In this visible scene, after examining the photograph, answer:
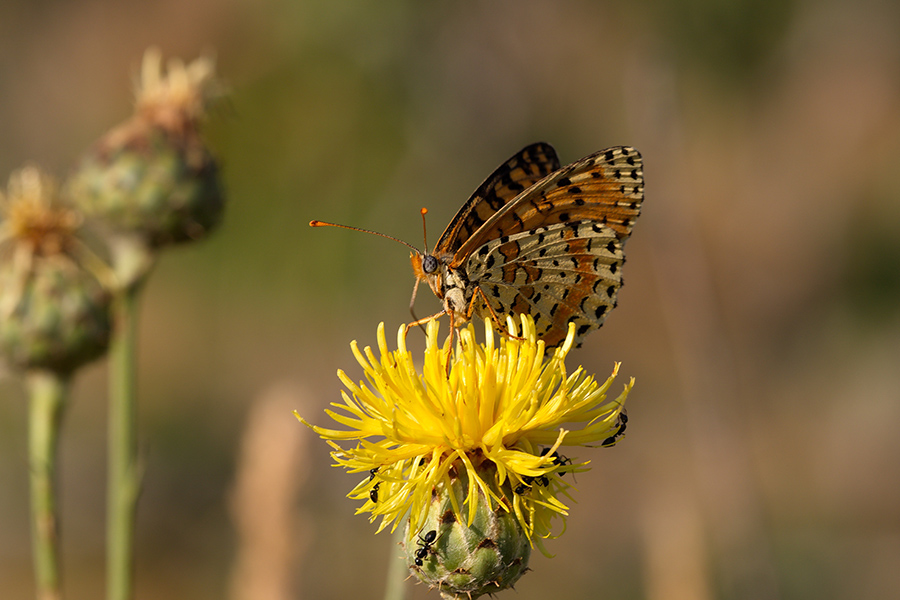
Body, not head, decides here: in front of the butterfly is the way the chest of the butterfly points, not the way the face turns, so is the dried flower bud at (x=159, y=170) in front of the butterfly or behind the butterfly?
in front

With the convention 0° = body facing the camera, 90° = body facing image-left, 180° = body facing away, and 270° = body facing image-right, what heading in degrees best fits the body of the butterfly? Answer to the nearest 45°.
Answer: approximately 90°

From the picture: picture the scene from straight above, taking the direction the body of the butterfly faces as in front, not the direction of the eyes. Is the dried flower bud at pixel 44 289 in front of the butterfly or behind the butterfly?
in front
